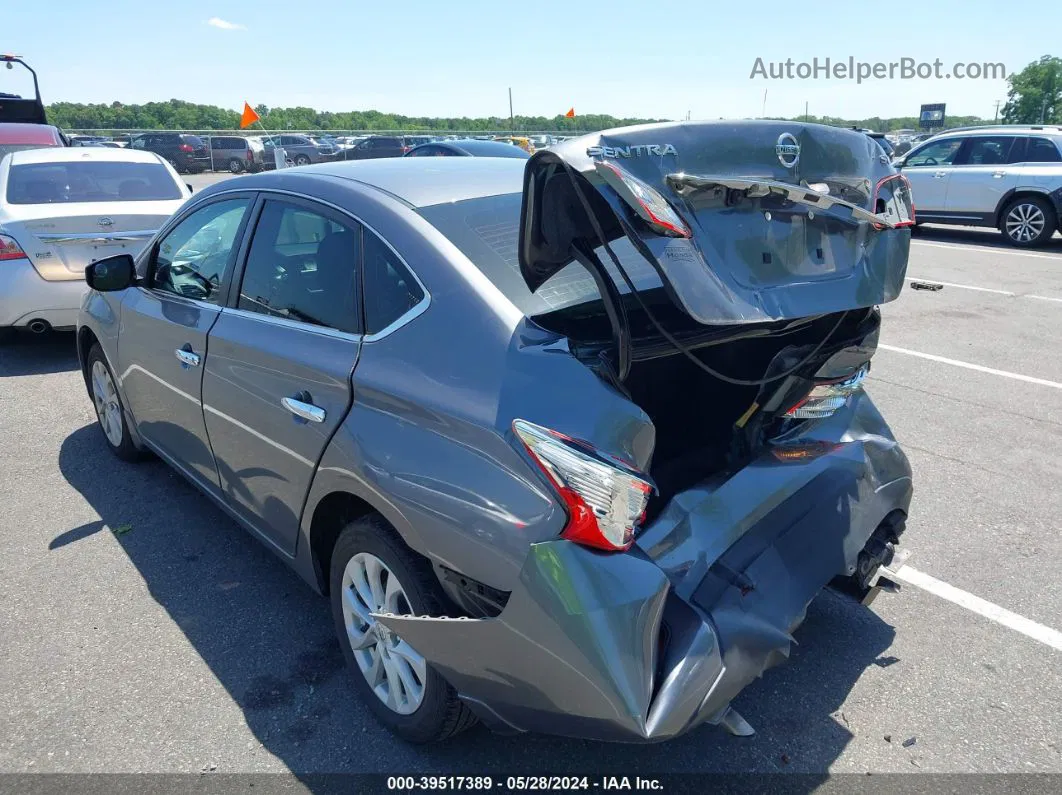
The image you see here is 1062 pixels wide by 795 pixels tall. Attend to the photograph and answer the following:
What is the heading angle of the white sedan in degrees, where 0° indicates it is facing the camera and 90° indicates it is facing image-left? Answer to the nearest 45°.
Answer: approximately 180°

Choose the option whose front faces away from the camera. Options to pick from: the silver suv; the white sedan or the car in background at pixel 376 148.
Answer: the white sedan

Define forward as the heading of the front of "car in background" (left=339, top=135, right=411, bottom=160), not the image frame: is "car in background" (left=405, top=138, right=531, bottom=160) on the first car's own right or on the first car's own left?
on the first car's own left

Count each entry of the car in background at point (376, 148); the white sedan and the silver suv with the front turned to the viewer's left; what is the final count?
2

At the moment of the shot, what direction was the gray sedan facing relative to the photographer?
facing away from the viewer and to the left of the viewer

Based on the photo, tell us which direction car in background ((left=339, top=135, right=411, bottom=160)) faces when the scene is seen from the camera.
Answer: facing to the left of the viewer

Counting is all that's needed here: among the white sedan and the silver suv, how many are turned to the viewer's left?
1

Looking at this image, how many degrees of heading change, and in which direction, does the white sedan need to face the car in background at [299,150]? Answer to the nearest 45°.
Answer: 0° — it already faces it

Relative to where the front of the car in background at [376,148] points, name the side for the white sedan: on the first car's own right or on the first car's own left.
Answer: on the first car's own left

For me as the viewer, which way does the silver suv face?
facing to the left of the viewer

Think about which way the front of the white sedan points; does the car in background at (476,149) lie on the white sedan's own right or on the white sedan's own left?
on the white sedan's own right
